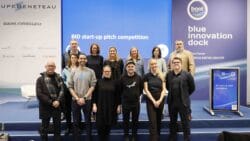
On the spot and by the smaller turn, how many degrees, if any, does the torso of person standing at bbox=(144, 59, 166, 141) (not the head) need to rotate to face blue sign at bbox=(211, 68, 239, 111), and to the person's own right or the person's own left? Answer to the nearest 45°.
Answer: approximately 135° to the person's own left

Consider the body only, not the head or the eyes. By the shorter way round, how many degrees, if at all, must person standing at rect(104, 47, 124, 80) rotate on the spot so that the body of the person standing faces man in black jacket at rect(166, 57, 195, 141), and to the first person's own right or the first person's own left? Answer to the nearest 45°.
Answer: approximately 90° to the first person's own left

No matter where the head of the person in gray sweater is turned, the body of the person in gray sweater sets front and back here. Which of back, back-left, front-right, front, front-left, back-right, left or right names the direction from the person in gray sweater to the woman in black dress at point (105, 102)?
left

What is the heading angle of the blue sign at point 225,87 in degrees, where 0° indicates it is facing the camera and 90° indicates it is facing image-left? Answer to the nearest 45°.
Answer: approximately 0°

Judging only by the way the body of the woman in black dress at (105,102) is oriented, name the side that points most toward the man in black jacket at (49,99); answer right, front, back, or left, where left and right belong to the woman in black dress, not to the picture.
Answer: right

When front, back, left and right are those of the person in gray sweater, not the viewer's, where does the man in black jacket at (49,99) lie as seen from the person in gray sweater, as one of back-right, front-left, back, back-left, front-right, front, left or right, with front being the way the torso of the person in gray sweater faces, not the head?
right

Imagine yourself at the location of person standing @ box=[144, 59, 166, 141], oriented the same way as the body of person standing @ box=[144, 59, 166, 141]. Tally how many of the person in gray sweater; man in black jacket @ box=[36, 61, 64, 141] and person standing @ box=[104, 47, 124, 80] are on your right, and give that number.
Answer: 3
